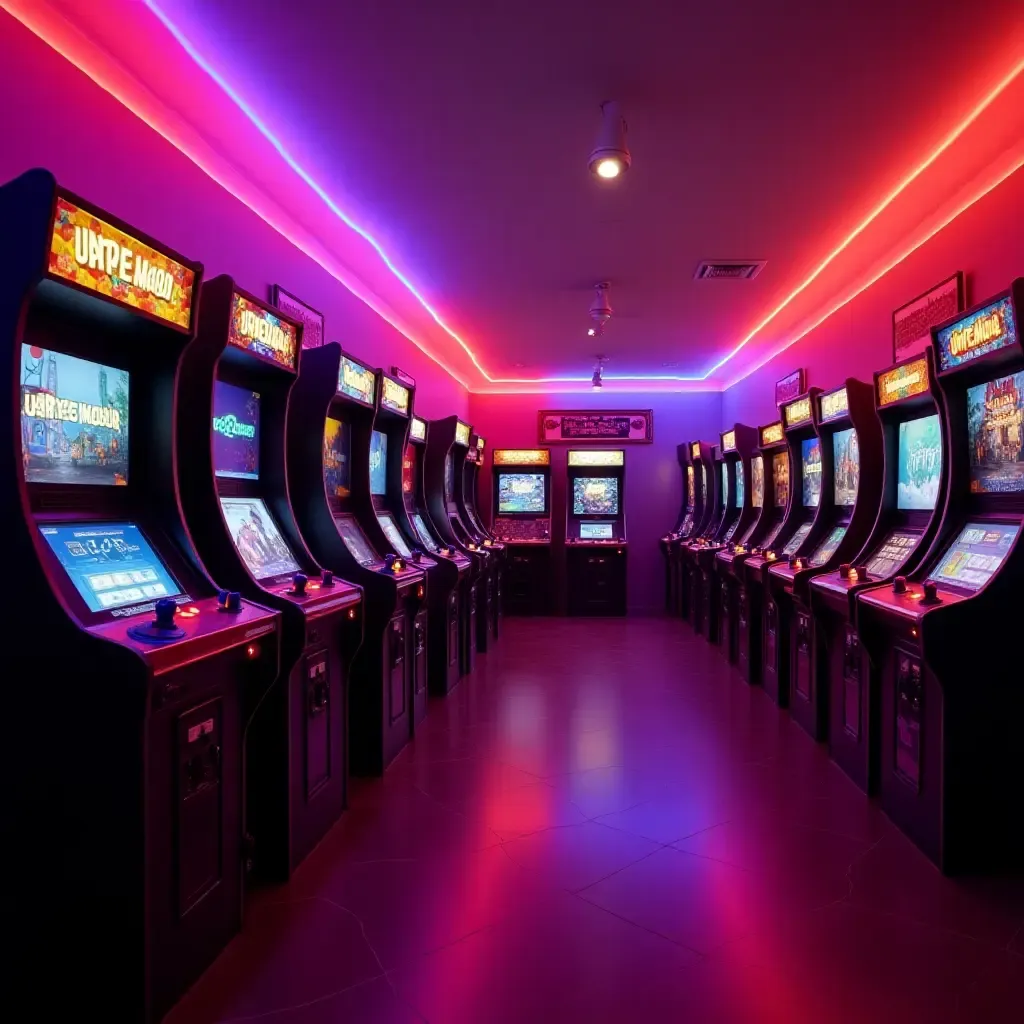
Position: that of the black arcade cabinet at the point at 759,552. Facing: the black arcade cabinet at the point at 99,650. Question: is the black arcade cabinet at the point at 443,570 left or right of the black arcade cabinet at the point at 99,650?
right

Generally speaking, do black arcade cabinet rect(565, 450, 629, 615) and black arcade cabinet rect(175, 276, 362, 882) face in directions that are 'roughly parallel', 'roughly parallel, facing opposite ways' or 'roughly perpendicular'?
roughly perpendicular

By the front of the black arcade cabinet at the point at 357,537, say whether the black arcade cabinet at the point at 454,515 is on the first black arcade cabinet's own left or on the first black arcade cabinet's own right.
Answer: on the first black arcade cabinet's own left

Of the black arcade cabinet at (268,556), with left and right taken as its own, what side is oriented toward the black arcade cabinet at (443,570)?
left
